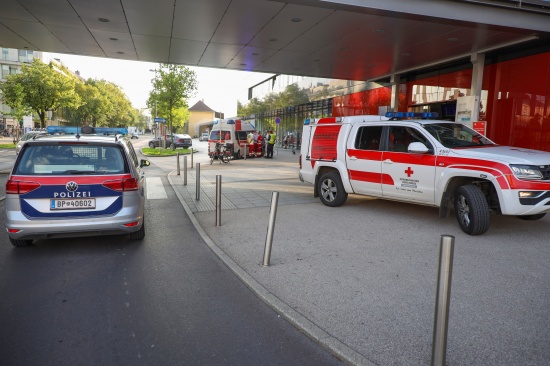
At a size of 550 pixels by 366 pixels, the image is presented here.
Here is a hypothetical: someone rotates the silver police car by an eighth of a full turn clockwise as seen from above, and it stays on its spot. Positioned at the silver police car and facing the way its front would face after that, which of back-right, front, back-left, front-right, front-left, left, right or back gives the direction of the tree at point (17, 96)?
front-left

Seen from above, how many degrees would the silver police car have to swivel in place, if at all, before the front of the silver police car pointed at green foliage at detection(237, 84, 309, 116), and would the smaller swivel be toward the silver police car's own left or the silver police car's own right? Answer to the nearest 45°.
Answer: approximately 45° to the silver police car's own right

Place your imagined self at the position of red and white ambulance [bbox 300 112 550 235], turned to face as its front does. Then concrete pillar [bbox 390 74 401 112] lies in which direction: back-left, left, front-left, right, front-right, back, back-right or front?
back-left

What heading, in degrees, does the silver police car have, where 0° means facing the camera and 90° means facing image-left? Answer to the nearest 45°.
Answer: approximately 180°

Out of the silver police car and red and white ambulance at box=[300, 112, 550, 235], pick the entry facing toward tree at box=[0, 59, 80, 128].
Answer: the silver police car

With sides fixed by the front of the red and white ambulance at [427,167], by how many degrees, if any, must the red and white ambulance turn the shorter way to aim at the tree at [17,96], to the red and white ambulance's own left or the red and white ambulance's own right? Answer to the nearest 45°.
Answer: approximately 180°

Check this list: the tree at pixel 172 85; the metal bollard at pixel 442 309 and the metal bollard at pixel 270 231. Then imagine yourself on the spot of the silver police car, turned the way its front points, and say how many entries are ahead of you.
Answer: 1

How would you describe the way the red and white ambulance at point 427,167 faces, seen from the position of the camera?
facing the viewer and to the right of the viewer

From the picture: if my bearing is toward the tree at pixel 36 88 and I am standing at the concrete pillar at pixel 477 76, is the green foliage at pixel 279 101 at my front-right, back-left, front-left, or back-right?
front-right

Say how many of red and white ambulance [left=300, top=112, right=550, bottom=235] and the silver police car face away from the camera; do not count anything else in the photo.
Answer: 1

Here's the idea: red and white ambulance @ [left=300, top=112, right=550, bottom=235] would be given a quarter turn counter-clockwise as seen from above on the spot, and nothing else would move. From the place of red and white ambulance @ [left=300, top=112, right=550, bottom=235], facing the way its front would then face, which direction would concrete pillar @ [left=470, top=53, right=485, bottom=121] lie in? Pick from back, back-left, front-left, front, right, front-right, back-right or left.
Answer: front-left

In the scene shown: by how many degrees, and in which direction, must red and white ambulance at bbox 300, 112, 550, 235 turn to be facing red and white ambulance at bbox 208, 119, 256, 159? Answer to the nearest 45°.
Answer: approximately 180°

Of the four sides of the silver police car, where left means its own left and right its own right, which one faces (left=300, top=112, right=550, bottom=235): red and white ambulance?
right

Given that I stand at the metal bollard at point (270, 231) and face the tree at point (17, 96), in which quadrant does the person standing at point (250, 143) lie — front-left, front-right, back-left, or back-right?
front-right

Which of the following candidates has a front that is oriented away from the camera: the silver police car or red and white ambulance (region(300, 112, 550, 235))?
the silver police car
